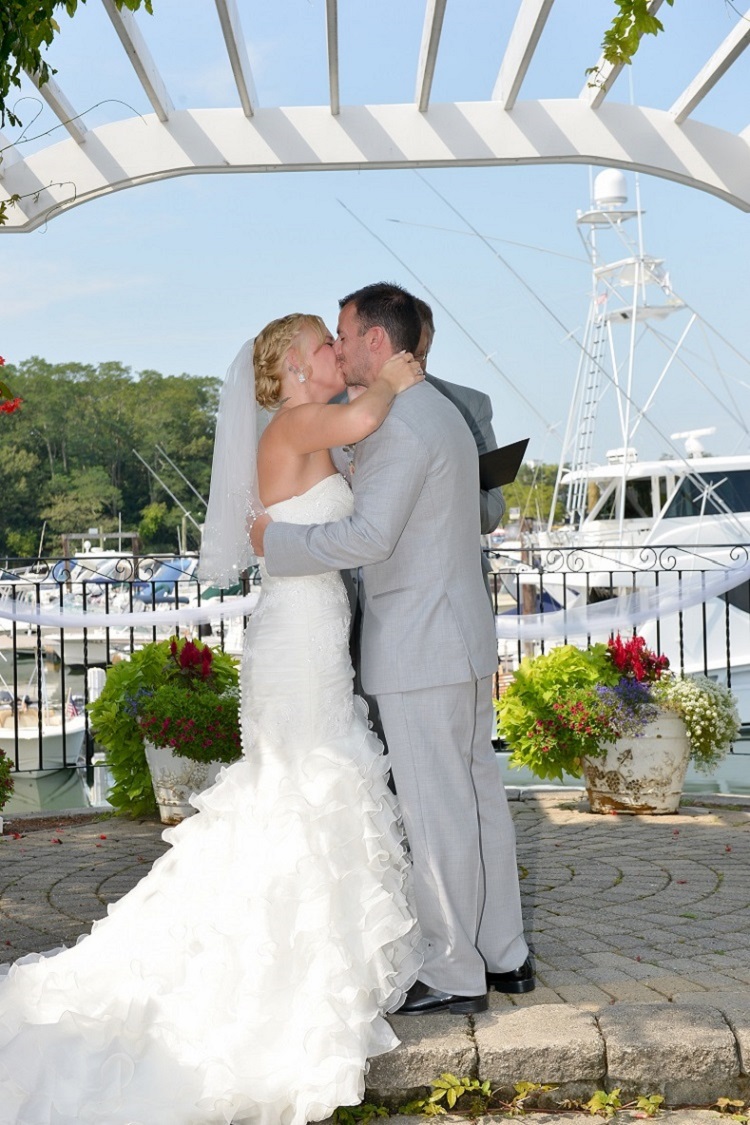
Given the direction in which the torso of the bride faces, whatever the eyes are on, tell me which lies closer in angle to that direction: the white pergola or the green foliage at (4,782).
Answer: the white pergola

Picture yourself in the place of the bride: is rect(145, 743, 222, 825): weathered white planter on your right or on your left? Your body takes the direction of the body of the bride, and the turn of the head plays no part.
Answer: on your left

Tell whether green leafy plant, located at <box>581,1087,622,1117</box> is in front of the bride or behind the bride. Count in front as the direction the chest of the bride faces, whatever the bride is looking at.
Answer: in front

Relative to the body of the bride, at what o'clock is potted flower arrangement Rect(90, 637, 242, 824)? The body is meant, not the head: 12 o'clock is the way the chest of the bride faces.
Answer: The potted flower arrangement is roughly at 9 o'clock from the bride.

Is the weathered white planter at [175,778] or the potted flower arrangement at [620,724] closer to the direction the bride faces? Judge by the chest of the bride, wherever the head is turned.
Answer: the potted flower arrangement

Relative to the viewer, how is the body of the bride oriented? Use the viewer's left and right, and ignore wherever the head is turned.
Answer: facing to the right of the viewer

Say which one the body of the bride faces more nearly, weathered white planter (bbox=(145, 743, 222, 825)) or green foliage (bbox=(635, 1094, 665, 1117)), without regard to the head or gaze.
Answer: the green foliage

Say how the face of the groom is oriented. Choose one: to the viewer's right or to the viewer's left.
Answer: to the viewer's left

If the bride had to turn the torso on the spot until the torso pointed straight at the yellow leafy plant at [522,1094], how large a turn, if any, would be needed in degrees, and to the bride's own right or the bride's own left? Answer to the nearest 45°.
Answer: approximately 45° to the bride's own right
